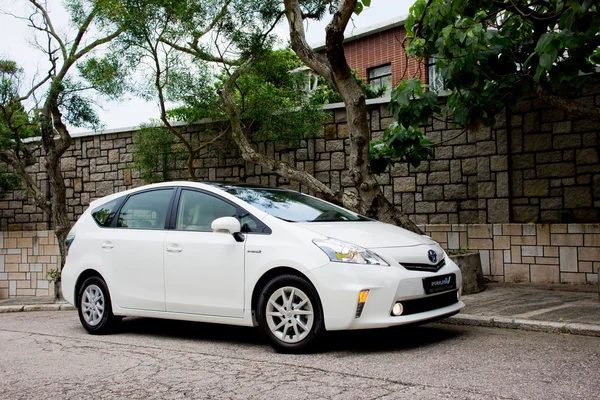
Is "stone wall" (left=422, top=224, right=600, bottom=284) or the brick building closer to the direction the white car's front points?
the stone wall

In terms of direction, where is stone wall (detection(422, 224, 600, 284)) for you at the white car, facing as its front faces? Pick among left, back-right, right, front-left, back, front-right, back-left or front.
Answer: left

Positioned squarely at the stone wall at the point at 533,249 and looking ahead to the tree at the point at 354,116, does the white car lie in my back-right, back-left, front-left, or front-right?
front-left

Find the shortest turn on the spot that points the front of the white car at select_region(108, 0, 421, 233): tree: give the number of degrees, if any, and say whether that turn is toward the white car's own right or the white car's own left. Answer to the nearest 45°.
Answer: approximately 135° to the white car's own left

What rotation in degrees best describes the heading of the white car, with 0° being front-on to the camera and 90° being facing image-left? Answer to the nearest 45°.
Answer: approximately 315°

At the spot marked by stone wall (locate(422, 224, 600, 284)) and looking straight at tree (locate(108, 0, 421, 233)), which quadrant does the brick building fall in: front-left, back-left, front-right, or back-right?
front-right

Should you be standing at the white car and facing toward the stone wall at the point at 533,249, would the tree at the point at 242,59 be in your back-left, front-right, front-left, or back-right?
front-left

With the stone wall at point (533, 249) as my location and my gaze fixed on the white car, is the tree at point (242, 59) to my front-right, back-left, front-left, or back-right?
front-right

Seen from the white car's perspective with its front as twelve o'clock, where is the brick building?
The brick building is roughly at 8 o'clock from the white car.

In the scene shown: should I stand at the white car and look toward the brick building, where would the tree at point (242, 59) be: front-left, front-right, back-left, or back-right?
front-left
